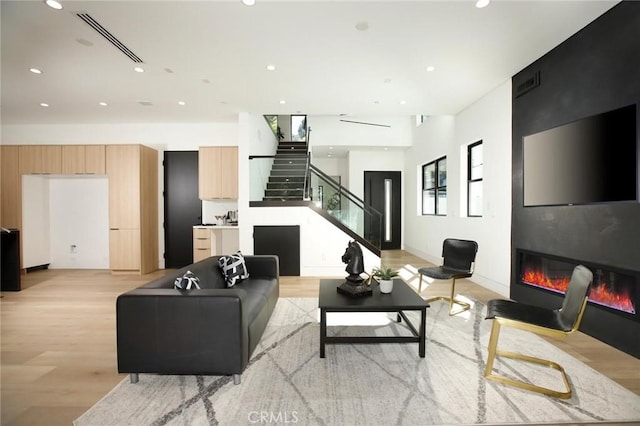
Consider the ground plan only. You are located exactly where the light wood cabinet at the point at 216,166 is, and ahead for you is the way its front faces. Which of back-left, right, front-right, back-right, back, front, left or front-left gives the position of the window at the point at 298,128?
back-left

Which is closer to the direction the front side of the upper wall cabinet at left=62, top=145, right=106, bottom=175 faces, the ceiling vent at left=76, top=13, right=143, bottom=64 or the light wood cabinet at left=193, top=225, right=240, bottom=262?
the ceiling vent

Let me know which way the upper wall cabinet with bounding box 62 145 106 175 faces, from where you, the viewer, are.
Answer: facing the viewer

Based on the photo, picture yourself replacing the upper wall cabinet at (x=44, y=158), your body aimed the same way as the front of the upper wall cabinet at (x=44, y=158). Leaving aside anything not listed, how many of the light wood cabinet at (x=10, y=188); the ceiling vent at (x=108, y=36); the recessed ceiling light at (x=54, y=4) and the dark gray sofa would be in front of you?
3

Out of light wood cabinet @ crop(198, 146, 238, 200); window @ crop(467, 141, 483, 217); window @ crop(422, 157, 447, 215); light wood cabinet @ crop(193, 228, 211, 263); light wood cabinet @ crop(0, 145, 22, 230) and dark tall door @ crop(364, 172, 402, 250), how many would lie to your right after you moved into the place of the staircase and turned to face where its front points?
3

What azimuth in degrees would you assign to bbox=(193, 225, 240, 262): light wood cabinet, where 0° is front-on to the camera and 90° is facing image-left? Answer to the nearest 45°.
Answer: approximately 0°

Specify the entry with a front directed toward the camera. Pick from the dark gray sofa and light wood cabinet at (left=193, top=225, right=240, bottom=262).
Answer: the light wood cabinet

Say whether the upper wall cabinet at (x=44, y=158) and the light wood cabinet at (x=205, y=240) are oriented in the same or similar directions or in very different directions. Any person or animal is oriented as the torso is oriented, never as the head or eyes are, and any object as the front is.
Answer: same or similar directions

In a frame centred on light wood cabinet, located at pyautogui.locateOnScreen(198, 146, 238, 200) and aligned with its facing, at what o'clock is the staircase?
The staircase is roughly at 9 o'clock from the light wood cabinet.

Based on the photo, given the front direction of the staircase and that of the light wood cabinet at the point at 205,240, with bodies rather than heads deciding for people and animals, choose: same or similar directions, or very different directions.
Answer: same or similar directions

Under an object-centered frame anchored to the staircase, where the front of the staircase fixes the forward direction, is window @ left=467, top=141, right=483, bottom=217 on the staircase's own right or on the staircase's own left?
on the staircase's own left

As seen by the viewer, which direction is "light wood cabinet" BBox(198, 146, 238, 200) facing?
toward the camera

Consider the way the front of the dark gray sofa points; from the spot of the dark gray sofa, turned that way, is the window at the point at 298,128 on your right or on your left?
on your left

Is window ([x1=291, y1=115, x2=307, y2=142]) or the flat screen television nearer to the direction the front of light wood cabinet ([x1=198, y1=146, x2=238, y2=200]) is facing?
the flat screen television

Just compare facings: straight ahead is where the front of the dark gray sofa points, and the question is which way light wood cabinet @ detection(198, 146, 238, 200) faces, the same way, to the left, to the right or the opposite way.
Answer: to the right

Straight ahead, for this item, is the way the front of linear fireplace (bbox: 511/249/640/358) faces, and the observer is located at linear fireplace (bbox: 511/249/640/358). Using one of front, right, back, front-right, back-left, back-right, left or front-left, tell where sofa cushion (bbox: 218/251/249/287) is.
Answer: front

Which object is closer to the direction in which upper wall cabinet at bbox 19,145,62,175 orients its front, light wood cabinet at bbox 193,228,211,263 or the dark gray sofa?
the dark gray sofa

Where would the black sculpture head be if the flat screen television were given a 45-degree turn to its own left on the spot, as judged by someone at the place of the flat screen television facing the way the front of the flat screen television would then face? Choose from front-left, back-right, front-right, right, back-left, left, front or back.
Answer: front-right
